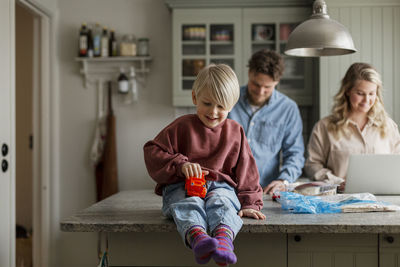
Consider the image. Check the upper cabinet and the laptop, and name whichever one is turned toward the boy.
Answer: the upper cabinet

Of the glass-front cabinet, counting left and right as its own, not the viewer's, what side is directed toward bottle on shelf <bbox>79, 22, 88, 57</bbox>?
right

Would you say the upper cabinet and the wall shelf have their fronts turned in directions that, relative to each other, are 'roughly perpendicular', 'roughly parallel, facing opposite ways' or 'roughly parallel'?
roughly parallel

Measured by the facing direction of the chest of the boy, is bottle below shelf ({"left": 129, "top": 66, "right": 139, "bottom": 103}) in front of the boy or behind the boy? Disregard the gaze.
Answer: behind

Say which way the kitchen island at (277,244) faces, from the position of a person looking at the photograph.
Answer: facing the viewer

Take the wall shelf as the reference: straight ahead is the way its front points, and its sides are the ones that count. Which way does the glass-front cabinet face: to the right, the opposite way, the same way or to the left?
the same way

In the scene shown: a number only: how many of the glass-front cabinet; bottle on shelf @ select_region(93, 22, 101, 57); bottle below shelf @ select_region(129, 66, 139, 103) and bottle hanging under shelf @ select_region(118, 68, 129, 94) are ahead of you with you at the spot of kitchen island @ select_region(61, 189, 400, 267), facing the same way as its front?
0

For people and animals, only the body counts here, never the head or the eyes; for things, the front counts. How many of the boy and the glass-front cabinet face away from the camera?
0

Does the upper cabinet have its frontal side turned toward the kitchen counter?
yes

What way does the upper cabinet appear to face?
toward the camera

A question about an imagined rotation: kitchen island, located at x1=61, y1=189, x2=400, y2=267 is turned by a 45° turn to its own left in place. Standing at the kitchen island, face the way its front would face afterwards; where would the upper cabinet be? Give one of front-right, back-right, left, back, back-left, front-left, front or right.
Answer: back-left

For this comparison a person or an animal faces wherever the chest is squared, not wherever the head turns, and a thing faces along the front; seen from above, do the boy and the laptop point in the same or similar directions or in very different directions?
very different directions

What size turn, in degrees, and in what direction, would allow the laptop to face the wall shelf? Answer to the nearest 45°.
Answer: approximately 45° to its left

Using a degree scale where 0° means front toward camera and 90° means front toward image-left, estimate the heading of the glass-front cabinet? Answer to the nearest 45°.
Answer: approximately 0°
